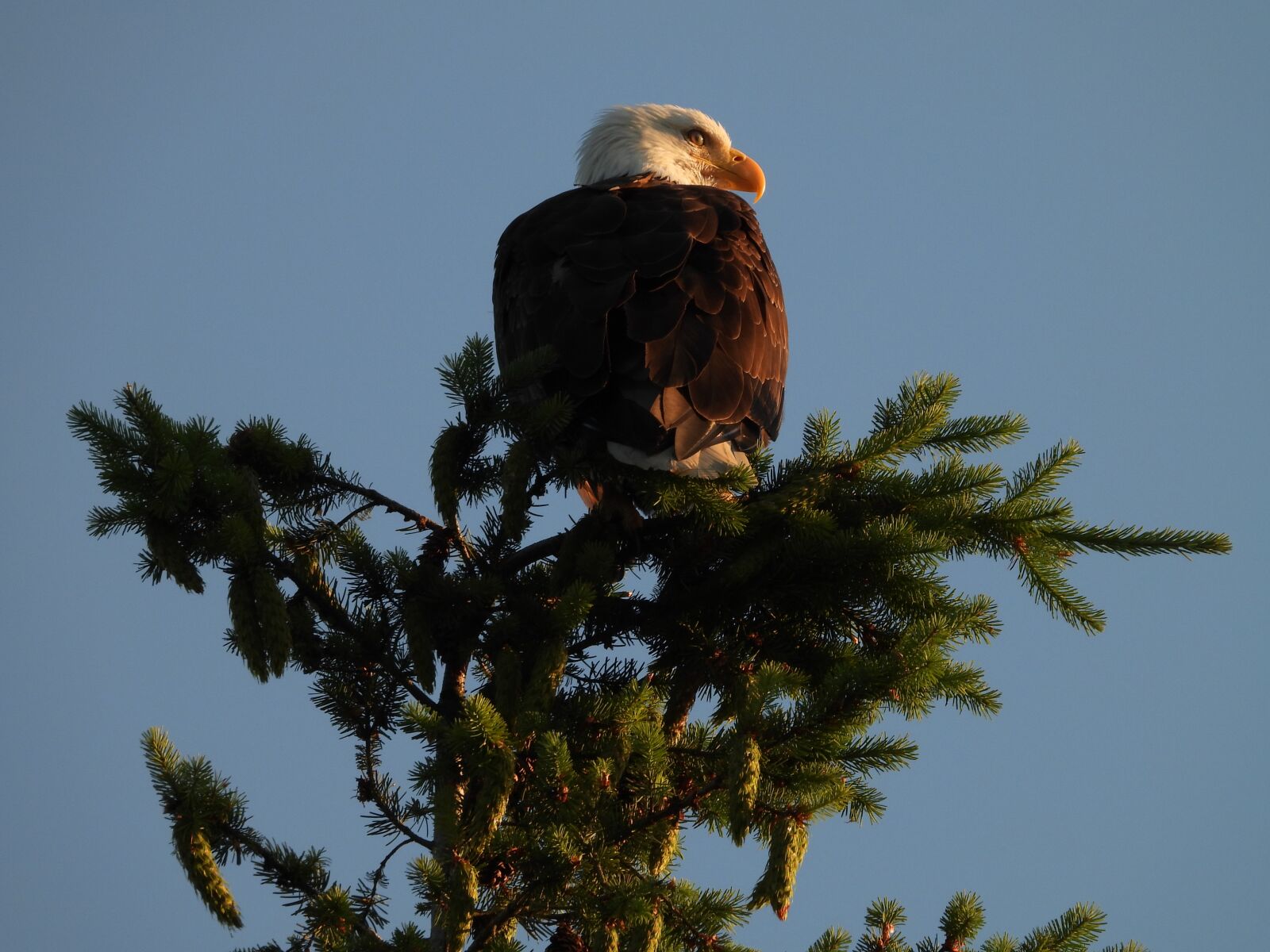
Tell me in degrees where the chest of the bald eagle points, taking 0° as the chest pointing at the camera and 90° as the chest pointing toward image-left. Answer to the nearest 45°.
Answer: approximately 180°
